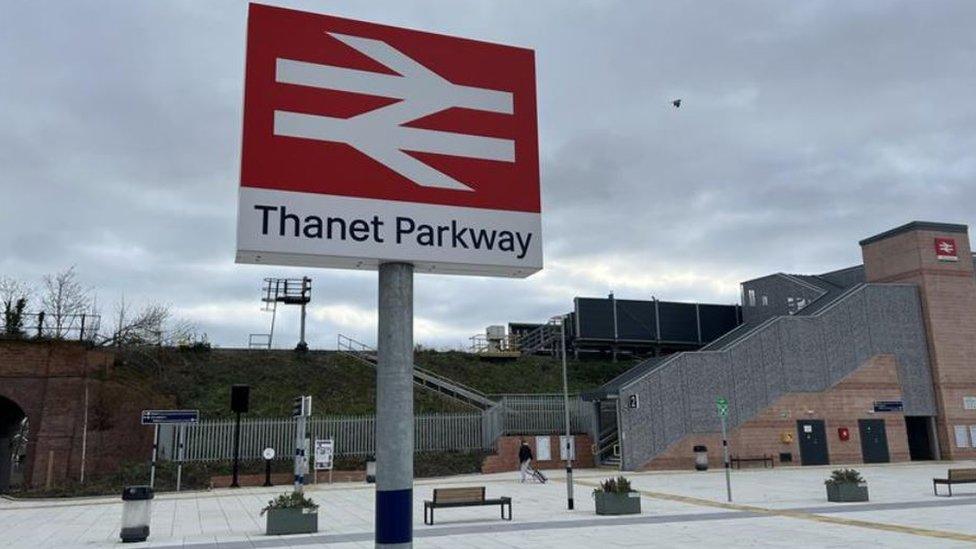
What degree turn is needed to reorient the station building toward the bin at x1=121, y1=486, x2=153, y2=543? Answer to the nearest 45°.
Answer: approximately 45° to its right

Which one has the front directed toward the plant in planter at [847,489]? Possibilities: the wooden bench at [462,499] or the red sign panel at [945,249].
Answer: the red sign panel

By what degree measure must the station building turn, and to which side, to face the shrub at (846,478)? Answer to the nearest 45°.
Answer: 0° — it already faces it

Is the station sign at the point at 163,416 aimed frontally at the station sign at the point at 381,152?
yes

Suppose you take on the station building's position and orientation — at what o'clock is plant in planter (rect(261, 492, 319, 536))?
The plant in planter is roughly at 1 o'clock from the station building.

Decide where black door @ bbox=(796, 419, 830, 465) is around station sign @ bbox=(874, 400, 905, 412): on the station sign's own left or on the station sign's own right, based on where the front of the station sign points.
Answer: on the station sign's own right

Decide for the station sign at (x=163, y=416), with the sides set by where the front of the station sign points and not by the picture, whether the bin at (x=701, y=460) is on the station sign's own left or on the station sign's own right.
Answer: on the station sign's own left

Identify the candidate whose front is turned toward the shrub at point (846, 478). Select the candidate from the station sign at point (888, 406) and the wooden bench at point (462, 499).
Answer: the station sign
